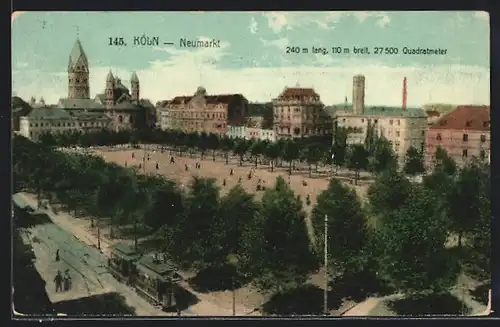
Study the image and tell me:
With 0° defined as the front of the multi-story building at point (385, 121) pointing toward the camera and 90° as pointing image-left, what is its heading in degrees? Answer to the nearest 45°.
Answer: approximately 45°

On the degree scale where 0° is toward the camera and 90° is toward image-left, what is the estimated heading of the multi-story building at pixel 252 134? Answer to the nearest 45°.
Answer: approximately 0°

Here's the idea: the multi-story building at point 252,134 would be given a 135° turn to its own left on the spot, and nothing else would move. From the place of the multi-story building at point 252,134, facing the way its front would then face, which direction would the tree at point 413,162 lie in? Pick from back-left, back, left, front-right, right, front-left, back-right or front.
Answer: front-right
